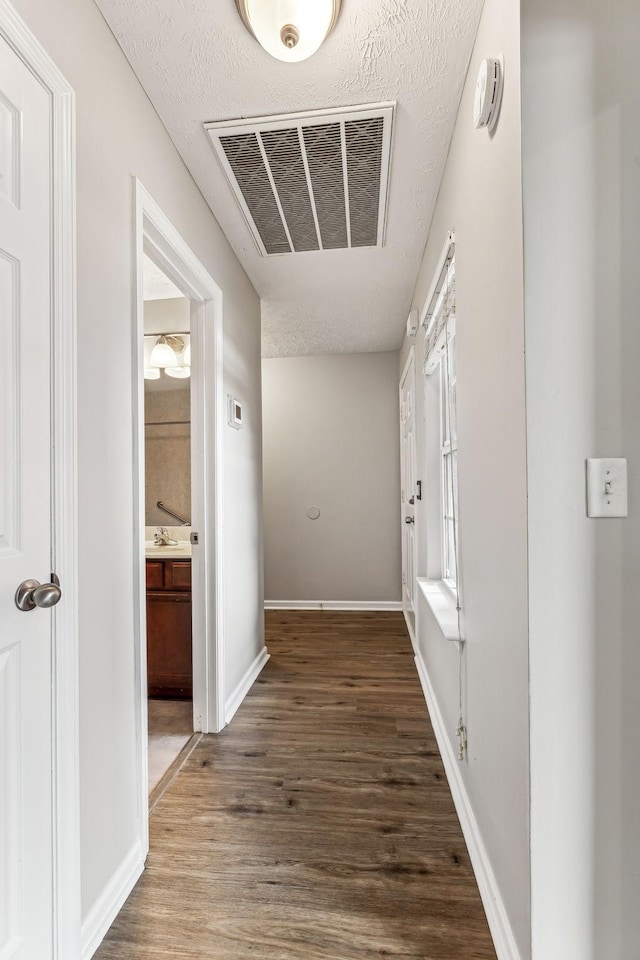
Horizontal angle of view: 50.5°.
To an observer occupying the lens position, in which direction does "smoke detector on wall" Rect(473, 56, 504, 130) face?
facing to the left of the viewer

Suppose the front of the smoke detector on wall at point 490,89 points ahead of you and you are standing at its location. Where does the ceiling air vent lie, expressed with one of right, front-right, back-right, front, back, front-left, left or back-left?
front-right

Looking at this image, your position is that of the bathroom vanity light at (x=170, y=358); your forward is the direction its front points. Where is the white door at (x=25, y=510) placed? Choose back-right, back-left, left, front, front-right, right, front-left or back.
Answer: front

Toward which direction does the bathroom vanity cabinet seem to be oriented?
toward the camera

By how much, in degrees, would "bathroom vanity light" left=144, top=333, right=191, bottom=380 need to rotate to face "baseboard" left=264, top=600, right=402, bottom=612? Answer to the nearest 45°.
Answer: approximately 135° to its left

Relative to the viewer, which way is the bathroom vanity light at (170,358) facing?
toward the camera

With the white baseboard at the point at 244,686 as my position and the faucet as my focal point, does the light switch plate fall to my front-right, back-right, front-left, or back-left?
back-left

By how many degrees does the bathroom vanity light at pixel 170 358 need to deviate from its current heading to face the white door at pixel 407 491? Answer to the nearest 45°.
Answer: approximately 90° to its left
